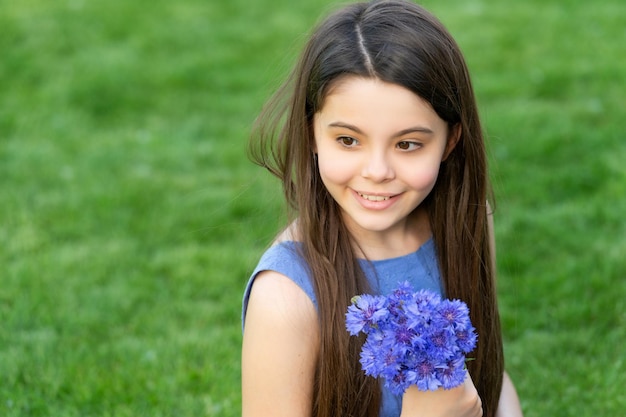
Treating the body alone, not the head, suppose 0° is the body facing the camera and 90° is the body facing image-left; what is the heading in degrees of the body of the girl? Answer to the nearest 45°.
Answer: approximately 315°
